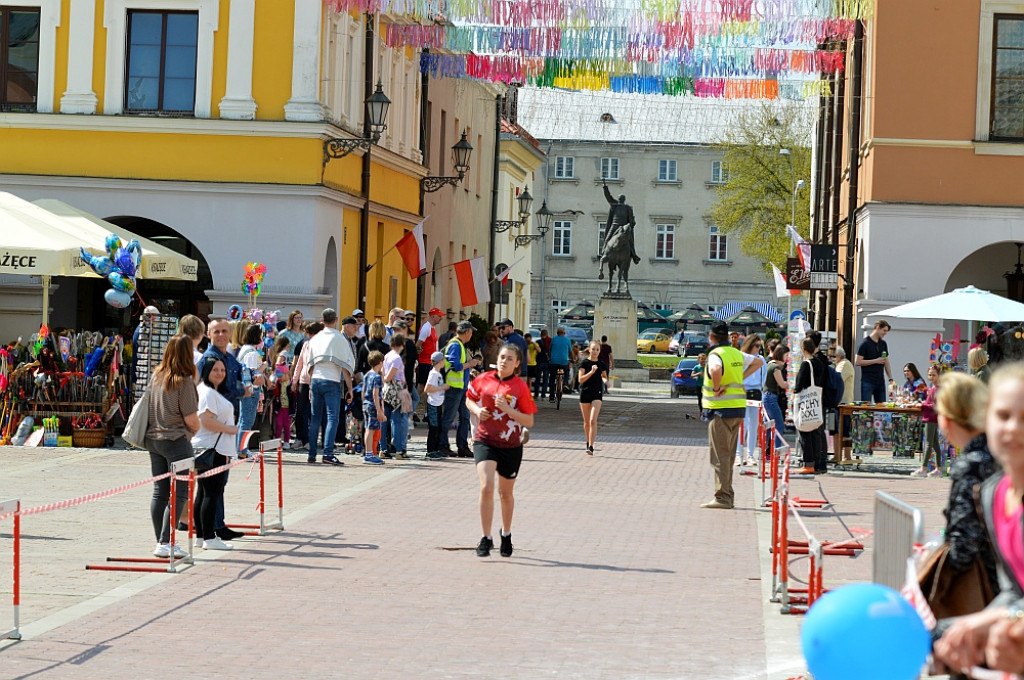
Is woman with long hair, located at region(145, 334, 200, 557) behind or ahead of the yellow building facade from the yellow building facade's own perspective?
ahead

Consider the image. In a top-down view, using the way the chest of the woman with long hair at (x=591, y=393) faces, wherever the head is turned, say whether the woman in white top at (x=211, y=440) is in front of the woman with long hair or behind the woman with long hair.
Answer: in front

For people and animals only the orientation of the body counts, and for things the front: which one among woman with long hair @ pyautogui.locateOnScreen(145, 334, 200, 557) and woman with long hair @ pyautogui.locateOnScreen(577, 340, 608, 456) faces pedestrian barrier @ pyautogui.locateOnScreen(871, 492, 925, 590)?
woman with long hair @ pyautogui.locateOnScreen(577, 340, 608, 456)

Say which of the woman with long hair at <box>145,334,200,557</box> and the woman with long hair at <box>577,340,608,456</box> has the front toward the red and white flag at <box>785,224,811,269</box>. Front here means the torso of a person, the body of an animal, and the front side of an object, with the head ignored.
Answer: the woman with long hair at <box>145,334,200,557</box>

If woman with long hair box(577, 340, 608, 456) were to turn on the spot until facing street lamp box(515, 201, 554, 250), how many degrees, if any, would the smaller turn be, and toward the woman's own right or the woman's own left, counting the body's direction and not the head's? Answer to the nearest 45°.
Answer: approximately 180°

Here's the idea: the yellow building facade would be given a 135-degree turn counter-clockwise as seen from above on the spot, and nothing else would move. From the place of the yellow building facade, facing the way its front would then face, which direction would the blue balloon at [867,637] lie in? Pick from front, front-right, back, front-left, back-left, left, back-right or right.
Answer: back-right

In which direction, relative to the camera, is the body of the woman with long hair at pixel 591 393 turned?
toward the camera

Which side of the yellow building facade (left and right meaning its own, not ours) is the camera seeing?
front

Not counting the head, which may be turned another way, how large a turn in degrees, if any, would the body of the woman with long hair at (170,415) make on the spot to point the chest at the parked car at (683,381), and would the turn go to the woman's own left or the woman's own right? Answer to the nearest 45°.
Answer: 0° — they already face it

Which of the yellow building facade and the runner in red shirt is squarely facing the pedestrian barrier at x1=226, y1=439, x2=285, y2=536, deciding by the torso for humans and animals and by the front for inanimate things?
the yellow building facade

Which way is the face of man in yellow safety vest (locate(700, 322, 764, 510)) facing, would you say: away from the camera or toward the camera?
away from the camera

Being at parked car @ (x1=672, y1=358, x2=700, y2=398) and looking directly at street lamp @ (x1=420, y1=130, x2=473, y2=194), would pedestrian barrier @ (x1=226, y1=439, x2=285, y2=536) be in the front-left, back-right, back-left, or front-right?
front-left

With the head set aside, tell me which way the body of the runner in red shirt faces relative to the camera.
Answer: toward the camera

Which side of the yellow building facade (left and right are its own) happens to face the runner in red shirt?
front
